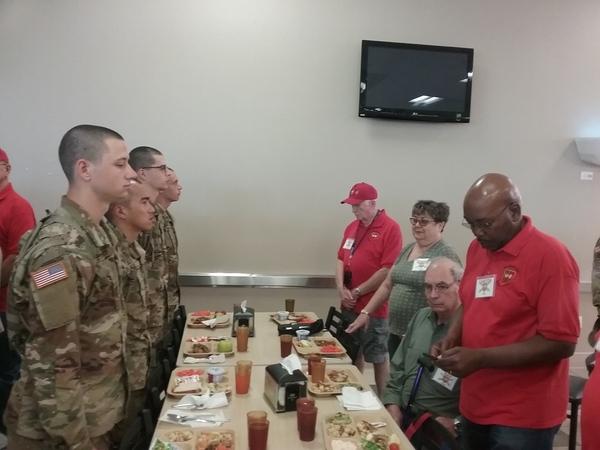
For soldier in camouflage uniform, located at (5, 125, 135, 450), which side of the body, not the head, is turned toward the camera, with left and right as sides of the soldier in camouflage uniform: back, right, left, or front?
right

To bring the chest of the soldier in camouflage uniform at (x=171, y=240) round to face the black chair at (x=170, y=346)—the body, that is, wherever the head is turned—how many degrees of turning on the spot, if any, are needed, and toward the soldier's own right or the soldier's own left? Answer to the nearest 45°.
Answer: approximately 90° to the soldier's own right

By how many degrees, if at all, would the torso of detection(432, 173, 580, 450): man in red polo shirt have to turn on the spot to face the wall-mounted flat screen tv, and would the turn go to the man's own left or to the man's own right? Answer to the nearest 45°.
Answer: approximately 135° to the man's own right

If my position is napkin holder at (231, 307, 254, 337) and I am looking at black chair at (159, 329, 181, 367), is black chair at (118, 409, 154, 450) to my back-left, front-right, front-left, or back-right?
front-left

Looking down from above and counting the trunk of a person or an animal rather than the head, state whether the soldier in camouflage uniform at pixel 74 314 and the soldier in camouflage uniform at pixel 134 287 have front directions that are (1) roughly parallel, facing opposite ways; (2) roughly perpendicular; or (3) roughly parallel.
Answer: roughly parallel

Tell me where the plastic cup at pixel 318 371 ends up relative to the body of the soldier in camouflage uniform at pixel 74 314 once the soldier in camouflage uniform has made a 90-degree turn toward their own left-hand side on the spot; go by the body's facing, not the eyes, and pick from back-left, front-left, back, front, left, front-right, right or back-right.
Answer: right

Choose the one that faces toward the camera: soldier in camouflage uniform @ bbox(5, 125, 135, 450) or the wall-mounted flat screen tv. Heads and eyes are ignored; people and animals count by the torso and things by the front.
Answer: the wall-mounted flat screen tv

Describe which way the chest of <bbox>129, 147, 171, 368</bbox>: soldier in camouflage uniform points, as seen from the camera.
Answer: to the viewer's right

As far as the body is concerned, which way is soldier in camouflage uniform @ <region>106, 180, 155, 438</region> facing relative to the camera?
to the viewer's right

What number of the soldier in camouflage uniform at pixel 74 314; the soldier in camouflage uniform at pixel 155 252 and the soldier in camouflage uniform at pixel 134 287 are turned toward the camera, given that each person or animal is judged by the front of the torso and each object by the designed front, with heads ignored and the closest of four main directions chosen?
0

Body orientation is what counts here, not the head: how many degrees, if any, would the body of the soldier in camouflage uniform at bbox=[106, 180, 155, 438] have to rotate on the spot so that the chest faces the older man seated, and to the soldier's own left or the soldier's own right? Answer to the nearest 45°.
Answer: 0° — they already face them

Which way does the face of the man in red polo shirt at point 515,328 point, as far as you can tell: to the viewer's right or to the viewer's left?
to the viewer's left

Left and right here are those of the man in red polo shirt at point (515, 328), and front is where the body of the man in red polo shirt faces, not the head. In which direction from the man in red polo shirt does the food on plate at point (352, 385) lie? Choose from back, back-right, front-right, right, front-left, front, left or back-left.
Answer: front-right

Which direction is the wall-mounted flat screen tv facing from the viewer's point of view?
toward the camera

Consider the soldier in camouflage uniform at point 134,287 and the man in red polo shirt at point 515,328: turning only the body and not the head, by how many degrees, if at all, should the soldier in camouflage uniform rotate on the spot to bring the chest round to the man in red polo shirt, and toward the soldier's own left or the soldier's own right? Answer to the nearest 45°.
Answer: approximately 45° to the soldier's own right

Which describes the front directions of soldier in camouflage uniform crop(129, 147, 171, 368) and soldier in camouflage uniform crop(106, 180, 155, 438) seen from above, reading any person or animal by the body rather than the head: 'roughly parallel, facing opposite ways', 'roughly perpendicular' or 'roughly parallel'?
roughly parallel

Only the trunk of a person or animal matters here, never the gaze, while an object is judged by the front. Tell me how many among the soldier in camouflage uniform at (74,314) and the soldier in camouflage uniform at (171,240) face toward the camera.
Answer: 0

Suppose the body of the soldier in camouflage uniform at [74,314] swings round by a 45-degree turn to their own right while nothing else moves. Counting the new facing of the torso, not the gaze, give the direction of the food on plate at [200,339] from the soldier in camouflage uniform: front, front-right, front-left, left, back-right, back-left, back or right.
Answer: left

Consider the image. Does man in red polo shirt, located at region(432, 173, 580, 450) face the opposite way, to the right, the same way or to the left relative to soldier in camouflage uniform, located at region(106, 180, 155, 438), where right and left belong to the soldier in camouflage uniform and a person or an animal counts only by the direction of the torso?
the opposite way

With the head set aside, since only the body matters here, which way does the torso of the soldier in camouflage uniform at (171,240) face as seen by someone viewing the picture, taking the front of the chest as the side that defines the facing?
to the viewer's right

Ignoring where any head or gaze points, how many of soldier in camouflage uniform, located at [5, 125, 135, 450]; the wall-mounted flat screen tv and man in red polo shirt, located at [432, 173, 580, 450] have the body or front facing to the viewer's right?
1

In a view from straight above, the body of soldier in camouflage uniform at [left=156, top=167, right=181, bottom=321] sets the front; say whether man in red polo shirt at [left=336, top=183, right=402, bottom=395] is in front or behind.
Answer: in front
